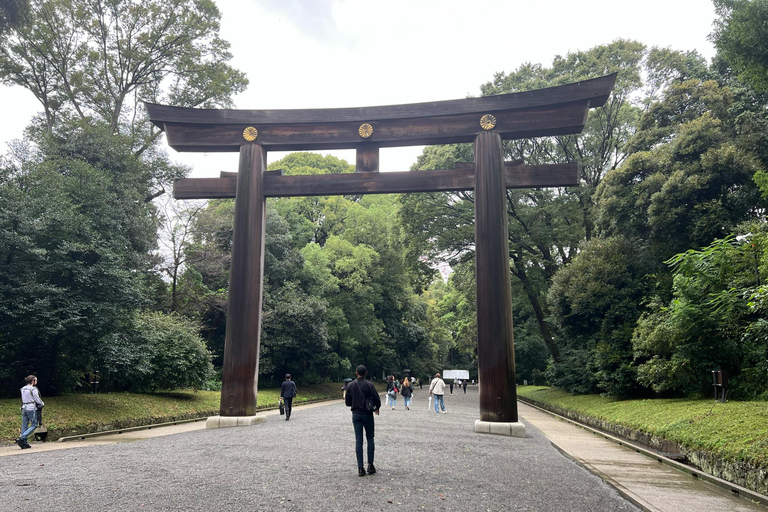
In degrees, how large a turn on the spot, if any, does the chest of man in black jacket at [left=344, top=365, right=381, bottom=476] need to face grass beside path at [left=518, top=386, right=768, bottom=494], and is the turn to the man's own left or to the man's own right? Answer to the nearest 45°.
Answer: approximately 45° to the man's own right

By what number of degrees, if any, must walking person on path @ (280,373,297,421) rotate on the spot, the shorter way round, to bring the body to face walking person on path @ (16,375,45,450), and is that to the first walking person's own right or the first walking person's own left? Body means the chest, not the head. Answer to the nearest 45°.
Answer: approximately 135° to the first walking person's own left

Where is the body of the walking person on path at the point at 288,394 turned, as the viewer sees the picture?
away from the camera

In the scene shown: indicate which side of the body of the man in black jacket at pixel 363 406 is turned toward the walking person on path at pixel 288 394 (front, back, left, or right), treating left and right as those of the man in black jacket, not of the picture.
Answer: front

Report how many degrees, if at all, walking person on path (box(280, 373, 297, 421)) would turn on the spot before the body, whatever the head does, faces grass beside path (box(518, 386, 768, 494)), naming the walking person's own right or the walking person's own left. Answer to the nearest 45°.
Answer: approximately 135° to the walking person's own right

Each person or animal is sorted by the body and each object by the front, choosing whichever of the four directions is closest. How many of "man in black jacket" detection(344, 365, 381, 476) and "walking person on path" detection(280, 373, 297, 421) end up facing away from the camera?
2

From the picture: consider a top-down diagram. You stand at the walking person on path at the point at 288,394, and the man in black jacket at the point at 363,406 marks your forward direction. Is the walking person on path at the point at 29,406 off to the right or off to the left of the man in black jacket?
right

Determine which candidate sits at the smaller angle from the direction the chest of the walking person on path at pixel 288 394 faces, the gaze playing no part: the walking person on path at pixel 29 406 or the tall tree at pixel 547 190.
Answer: the tall tree

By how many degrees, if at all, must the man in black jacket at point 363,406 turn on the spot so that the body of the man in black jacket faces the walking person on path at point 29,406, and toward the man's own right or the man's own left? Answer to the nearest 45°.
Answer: approximately 45° to the man's own left

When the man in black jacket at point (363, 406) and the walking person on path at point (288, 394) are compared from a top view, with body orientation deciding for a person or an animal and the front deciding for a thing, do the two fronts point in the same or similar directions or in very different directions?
same or similar directions

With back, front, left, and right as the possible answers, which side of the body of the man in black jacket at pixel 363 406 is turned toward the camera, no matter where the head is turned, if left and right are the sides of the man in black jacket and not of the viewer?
back

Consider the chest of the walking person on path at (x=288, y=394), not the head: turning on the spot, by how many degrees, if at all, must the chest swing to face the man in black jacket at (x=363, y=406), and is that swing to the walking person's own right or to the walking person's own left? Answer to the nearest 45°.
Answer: approximately 180°
